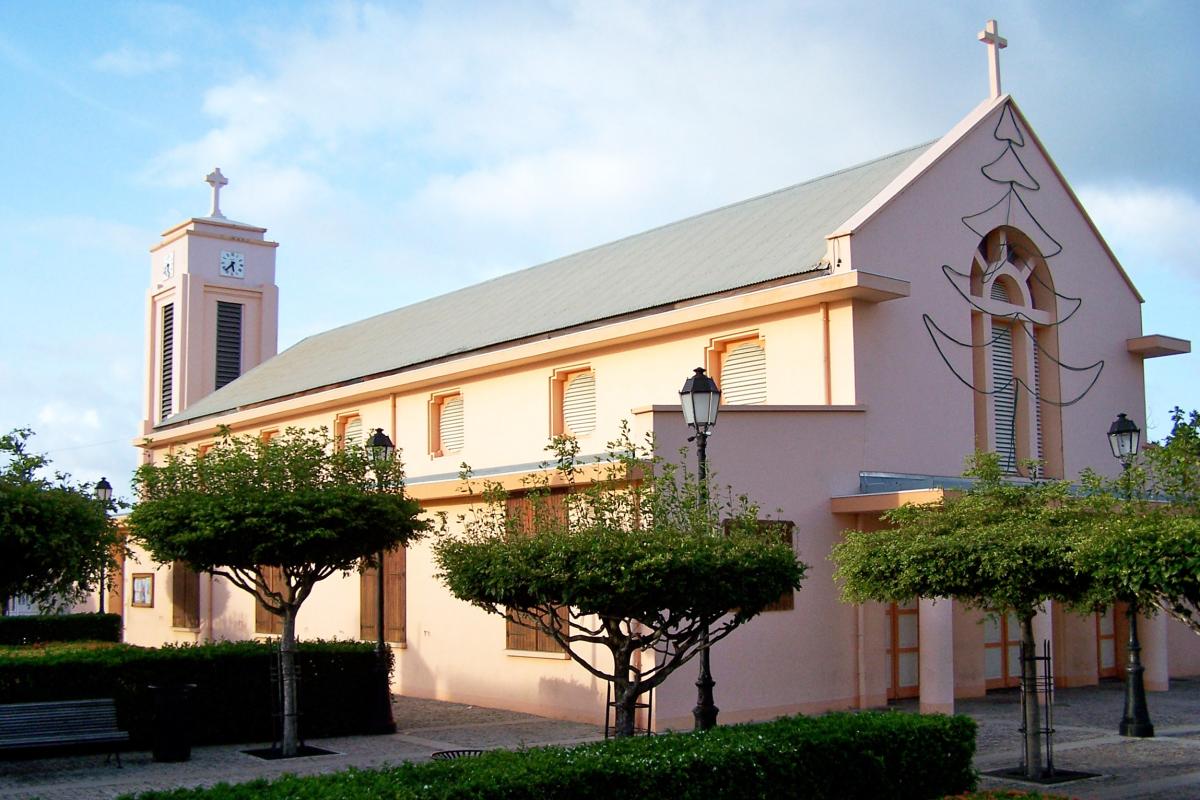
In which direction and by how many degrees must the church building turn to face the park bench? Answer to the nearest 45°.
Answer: approximately 90° to its right

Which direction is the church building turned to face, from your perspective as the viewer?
facing the viewer and to the right of the viewer

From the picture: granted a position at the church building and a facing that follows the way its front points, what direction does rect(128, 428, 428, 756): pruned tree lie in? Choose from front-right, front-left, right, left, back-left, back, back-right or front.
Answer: right

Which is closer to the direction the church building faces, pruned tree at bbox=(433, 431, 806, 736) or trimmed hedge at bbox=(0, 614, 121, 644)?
the pruned tree

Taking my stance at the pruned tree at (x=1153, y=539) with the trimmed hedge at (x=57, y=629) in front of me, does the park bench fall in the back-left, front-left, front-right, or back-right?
front-left

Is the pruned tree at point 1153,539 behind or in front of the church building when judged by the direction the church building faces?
in front

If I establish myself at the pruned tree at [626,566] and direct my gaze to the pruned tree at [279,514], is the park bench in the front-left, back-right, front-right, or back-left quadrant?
front-left

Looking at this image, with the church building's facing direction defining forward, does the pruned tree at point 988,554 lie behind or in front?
in front

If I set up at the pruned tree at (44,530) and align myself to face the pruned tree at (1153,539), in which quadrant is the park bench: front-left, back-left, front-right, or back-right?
front-right

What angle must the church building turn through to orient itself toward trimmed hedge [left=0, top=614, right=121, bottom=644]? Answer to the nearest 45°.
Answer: approximately 180°

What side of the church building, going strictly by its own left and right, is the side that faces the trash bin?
right

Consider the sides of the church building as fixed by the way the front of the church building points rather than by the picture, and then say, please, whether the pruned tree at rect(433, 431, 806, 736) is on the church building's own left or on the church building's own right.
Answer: on the church building's own right
